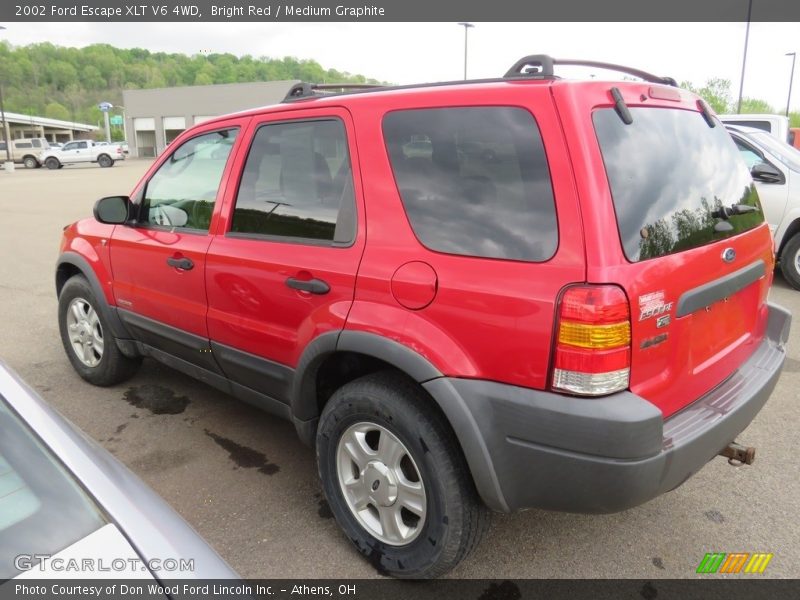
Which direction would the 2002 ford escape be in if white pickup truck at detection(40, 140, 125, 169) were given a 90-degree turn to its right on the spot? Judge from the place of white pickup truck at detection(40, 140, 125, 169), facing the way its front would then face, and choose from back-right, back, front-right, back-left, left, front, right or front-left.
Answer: back

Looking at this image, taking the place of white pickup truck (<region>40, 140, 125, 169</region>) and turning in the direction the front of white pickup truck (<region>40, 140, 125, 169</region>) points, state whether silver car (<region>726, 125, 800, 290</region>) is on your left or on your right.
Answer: on your left

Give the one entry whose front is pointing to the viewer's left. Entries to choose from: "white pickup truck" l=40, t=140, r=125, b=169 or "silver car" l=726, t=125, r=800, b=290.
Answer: "white pickup truck" l=40, t=140, r=125, b=169

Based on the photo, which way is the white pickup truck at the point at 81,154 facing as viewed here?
to the viewer's left

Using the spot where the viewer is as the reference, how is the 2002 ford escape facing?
facing away from the viewer and to the left of the viewer

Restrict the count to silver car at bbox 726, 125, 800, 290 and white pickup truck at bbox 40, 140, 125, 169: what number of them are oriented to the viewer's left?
1

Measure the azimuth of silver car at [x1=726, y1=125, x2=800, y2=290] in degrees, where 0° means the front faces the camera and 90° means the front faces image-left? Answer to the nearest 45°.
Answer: approximately 315°

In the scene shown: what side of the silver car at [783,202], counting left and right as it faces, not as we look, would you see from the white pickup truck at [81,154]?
back

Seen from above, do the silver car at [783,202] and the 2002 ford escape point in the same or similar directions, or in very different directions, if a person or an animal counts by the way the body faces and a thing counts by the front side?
very different directions
